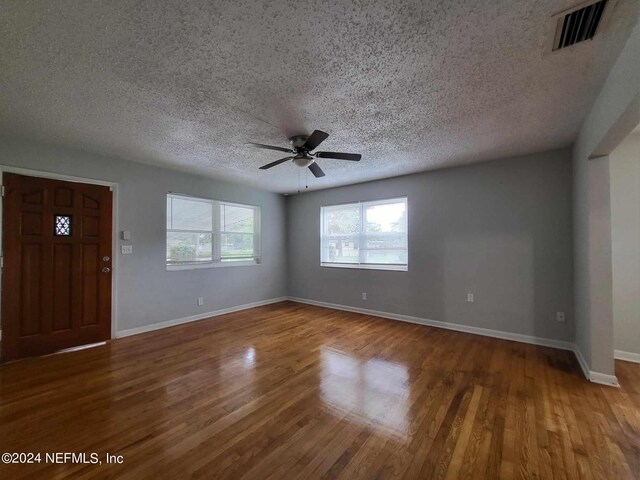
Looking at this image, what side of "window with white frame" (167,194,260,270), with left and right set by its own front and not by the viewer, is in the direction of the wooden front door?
right

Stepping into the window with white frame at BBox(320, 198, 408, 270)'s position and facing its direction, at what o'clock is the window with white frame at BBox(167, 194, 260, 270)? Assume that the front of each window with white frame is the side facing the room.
the window with white frame at BBox(167, 194, 260, 270) is roughly at 1 o'clock from the window with white frame at BBox(320, 198, 408, 270).

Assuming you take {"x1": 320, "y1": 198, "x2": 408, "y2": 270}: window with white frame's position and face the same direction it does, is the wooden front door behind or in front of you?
in front

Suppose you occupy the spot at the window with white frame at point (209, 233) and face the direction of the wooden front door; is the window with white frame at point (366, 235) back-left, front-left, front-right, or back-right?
back-left

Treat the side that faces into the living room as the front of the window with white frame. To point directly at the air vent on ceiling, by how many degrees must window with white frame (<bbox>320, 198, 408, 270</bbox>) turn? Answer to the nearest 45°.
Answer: approximately 45° to its left

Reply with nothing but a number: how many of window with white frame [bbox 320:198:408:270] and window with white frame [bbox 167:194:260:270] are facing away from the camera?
0

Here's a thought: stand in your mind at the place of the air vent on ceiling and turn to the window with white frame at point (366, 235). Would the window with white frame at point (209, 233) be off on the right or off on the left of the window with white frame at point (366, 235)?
left

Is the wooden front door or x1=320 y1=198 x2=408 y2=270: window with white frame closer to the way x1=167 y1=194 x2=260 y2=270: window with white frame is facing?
the window with white frame

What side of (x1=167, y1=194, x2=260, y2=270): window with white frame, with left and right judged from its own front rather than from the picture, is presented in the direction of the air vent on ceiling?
front

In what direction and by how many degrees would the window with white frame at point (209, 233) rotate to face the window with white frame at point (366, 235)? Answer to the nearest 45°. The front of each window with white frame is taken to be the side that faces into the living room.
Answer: approximately 45° to its left

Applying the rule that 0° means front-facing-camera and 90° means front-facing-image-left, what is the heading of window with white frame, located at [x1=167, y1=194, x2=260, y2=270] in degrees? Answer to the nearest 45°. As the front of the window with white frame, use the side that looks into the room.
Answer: approximately 315°
